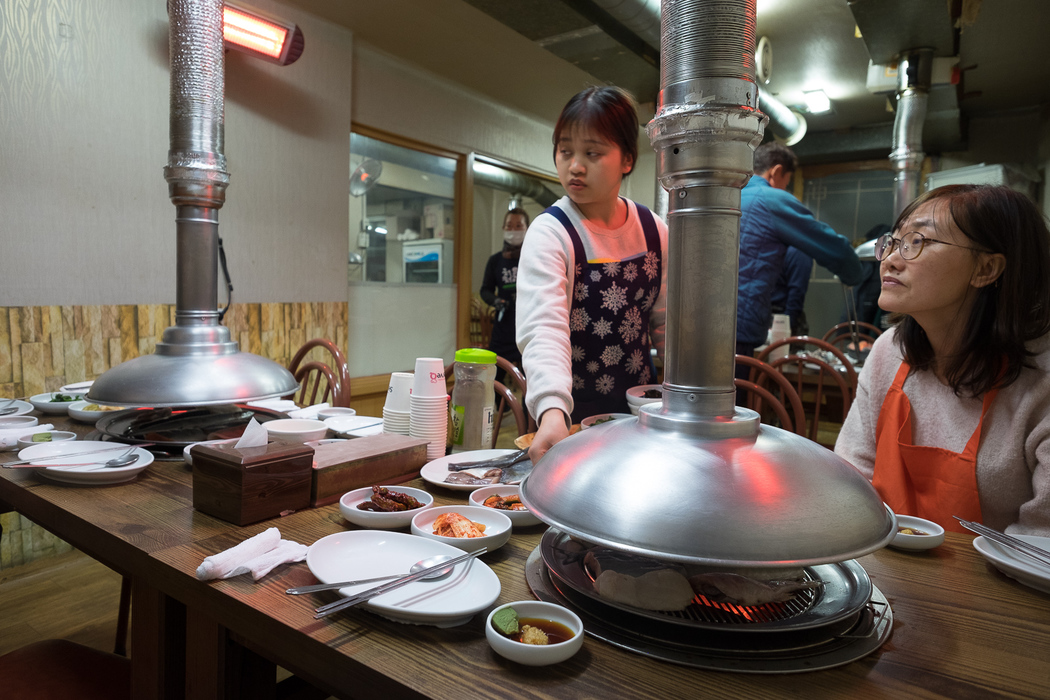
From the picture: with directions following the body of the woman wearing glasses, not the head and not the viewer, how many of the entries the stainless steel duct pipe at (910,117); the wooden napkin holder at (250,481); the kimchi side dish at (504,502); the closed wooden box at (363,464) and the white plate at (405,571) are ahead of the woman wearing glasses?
4

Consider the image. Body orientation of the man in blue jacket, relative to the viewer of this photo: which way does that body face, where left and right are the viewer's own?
facing away from the viewer and to the right of the viewer

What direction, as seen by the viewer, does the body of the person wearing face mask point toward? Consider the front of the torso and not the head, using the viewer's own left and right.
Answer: facing the viewer

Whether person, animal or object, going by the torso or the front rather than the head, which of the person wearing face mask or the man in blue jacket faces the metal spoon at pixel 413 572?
the person wearing face mask

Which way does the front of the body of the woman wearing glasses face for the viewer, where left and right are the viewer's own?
facing the viewer and to the left of the viewer

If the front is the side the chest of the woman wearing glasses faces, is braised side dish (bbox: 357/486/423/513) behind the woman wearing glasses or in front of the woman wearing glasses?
in front

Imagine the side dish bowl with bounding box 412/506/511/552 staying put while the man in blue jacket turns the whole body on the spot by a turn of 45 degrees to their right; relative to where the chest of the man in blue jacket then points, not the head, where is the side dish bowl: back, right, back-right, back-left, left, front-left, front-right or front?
right

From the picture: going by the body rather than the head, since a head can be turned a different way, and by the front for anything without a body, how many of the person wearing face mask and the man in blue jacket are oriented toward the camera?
1

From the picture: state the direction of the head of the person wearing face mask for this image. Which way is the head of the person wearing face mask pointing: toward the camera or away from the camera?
toward the camera

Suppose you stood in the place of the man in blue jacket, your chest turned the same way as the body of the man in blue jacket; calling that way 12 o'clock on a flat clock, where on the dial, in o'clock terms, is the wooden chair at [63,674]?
The wooden chair is roughly at 5 o'clock from the man in blue jacket.

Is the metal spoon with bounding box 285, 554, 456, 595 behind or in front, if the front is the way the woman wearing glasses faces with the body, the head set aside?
in front

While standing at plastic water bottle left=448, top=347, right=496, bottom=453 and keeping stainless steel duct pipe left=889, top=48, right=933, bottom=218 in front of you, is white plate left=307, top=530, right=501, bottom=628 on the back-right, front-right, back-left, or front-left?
back-right

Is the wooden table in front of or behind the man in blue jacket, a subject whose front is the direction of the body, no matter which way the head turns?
behind

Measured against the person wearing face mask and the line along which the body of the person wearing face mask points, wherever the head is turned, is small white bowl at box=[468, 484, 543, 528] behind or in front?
in front

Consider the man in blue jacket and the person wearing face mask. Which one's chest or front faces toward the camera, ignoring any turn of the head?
the person wearing face mask

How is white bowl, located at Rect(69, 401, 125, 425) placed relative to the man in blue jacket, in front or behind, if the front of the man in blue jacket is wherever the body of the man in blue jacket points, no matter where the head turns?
behind

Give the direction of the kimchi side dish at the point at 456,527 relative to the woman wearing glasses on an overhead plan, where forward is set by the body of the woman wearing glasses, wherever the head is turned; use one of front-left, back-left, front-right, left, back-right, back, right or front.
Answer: front

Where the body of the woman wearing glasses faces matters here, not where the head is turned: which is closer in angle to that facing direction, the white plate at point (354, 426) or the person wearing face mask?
the white plate

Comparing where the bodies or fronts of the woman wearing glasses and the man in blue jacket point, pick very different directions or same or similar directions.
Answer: very different directions
